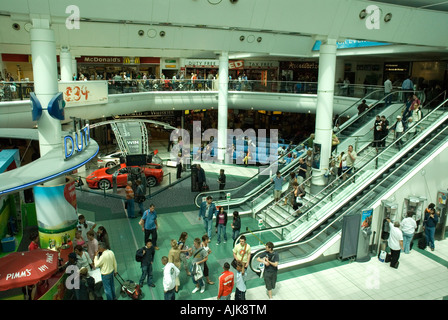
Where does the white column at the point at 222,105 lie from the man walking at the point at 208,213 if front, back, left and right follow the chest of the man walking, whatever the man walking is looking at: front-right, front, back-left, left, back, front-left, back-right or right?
back

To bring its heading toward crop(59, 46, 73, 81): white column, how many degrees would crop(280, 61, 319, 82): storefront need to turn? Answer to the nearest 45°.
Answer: approximately 45° to its right

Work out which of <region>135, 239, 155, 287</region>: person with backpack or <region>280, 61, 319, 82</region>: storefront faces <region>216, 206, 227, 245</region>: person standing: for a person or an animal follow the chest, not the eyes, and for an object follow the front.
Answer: the storefront

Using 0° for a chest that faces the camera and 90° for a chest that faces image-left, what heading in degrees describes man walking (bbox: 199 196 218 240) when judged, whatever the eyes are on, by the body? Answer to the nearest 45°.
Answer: approximately 0°

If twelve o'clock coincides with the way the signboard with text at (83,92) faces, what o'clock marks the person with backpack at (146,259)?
The person with backpack is roughly at 12 o'clock from the signboard with text.
